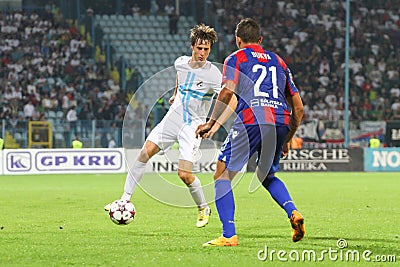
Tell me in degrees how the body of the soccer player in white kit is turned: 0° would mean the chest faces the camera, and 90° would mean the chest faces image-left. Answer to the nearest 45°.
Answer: approximately 0°

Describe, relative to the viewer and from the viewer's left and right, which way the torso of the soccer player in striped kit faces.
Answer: facing away from the viewer and to the left of the viewer

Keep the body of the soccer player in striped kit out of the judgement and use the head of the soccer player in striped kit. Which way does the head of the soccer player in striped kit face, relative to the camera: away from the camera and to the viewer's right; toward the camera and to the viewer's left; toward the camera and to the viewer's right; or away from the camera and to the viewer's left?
away from the camera and to the viewer's left

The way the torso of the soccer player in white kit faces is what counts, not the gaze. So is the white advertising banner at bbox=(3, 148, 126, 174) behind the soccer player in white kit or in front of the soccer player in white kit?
behind

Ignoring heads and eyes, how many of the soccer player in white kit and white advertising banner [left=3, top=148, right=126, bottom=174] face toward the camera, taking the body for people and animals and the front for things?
2

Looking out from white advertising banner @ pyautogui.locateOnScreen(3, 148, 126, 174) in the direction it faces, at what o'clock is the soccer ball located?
The soccer ball is roughly at 12 o'clock from the white advertising banner.
